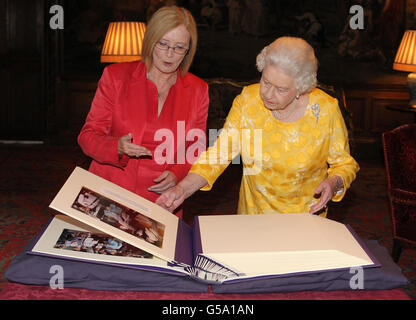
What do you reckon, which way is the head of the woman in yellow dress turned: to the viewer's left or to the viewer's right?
to the viewer's left

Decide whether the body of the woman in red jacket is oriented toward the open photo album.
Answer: yes

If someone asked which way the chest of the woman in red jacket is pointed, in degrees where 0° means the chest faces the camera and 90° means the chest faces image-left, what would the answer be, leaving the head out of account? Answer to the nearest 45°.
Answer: approximately 0°
